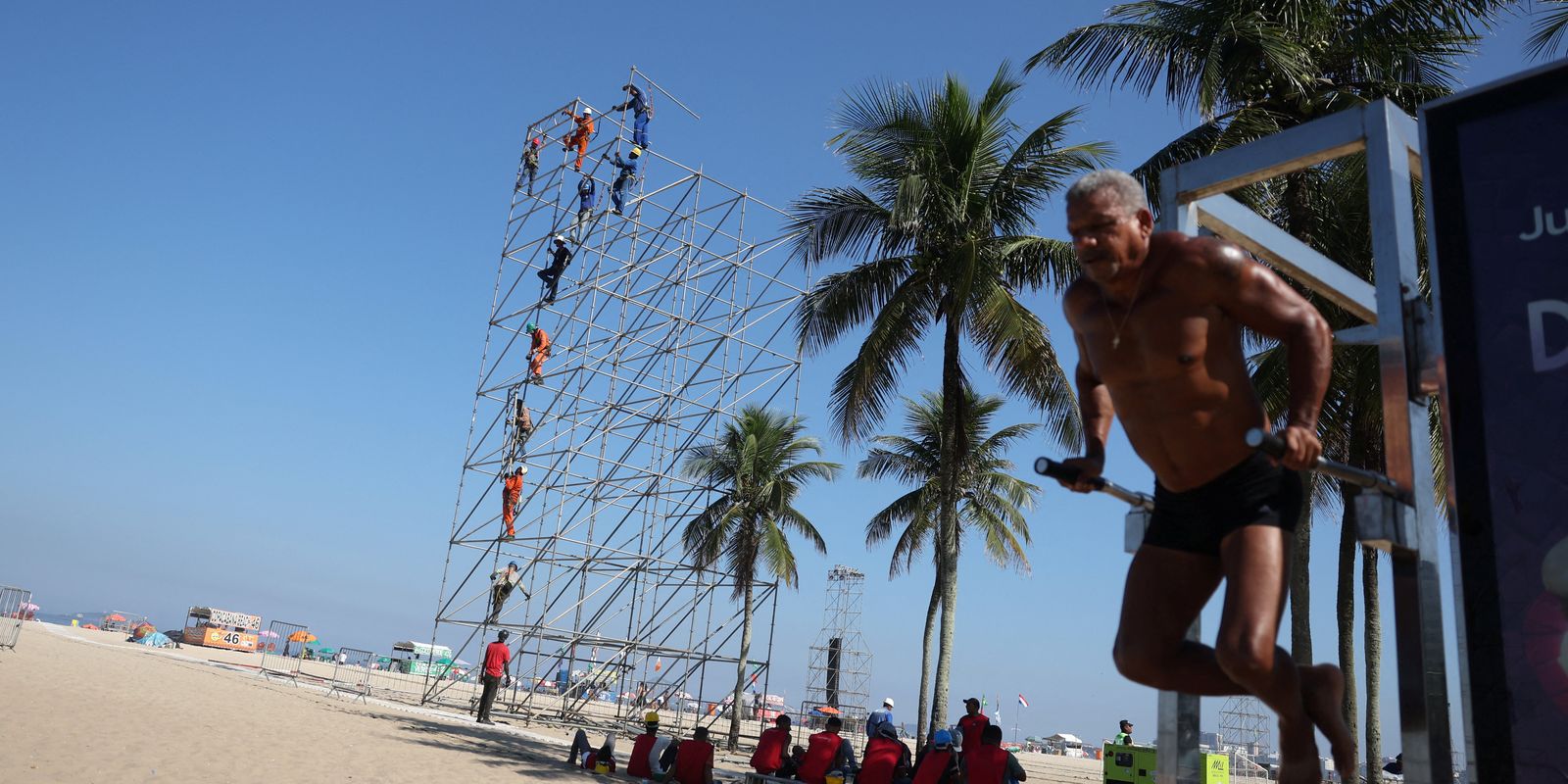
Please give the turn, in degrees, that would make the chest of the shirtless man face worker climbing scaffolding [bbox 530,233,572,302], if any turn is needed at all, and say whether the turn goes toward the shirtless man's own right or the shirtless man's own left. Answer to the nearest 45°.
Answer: approximately 90° to the shirtless man's own right

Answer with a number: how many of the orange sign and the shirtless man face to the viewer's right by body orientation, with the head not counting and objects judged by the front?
0

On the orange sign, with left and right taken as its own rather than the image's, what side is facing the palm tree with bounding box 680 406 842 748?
front

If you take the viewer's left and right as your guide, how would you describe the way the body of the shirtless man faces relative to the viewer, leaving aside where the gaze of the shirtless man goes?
facing the viewer and to the left of the viewer

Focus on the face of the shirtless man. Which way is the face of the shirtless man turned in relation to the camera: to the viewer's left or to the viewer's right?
to the viewer's left

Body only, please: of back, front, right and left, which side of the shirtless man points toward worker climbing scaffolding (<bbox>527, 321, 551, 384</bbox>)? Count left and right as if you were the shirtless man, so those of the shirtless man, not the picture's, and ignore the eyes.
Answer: right

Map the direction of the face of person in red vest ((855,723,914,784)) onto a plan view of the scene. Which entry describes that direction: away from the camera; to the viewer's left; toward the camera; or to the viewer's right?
away from the camera

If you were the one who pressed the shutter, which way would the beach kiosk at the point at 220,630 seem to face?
facing the viewer and to the right of the viewer

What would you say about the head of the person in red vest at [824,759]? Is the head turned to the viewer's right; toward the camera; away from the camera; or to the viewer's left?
away from the camera

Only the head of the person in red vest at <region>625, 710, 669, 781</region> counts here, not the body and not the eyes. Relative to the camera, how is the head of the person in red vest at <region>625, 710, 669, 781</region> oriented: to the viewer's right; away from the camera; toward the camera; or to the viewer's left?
away from the camera

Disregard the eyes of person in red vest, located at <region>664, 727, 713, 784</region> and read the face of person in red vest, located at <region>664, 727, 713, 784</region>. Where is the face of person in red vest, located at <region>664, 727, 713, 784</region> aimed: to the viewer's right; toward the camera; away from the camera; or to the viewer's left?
away from the camera

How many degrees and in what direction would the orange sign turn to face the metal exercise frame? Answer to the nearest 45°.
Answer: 0° — it already faces it

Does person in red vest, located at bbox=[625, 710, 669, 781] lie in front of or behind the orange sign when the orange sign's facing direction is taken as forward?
in front

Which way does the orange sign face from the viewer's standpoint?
toward the camera

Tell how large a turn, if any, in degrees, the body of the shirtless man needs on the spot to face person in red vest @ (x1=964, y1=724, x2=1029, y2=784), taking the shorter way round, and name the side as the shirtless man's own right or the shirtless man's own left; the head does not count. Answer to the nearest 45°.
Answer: approximately 135° to the shirtless man's own right
